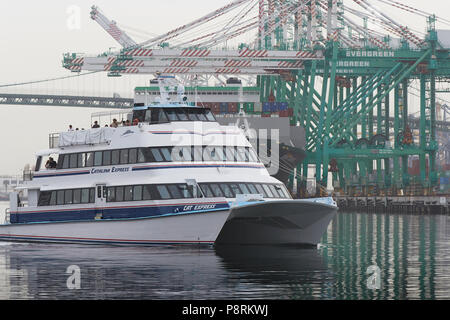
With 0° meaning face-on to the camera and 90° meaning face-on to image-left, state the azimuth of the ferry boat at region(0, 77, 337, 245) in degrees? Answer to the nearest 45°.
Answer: approximately 315°
